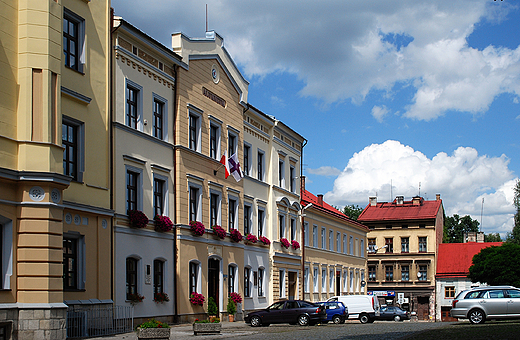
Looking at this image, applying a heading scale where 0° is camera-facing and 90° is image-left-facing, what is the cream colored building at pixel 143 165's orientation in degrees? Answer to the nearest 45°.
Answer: approximately 315°

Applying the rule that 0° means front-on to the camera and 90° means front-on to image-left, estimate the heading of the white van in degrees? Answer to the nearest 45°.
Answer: approximately 90°

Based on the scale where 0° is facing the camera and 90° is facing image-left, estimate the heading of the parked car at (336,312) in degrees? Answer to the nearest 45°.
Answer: approximately 90°
